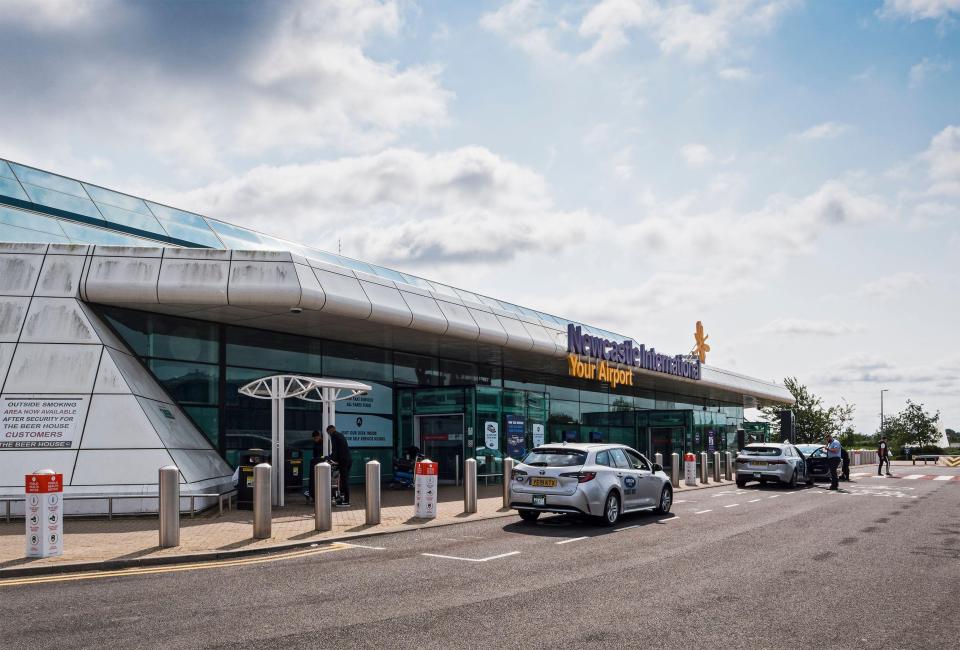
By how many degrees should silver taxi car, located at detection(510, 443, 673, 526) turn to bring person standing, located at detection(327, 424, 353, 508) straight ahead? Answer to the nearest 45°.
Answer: approximately 90° to its left

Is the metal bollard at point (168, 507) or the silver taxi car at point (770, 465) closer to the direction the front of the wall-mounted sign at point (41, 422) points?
the metal bollard

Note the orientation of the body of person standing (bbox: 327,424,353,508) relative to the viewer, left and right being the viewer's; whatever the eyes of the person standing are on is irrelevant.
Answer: facing to the left of the viewer

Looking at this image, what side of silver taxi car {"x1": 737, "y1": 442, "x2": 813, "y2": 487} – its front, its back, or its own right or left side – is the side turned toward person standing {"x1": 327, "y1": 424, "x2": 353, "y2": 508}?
back

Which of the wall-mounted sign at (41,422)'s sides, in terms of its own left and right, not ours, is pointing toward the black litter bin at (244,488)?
left

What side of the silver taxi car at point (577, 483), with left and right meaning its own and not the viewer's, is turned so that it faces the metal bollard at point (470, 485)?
left

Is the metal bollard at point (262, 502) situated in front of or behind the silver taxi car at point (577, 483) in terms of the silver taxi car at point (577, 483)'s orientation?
behind

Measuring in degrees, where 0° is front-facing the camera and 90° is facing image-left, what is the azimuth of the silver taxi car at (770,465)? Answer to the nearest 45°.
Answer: approximately 225°

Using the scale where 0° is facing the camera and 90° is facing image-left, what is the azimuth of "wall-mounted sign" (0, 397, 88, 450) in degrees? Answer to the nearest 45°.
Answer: approximately 0°

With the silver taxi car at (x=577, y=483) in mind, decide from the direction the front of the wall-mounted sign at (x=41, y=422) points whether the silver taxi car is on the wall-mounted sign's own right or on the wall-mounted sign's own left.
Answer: on the wall-mounted sign's own left
